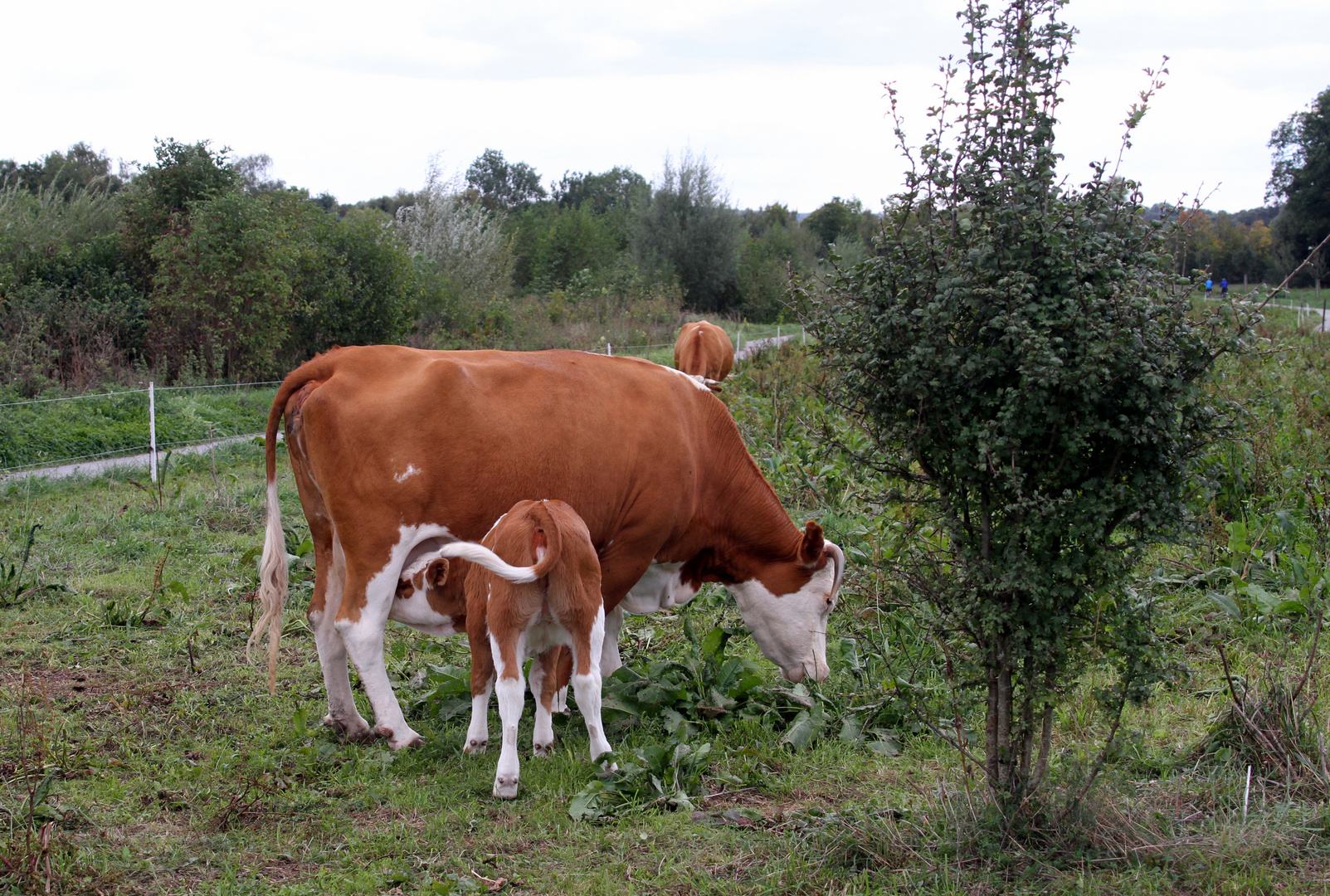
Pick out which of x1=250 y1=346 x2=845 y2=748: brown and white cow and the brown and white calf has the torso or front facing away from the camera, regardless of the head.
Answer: the brown and white calf

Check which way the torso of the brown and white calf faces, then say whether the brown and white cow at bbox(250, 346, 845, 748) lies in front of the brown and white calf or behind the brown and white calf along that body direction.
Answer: in front

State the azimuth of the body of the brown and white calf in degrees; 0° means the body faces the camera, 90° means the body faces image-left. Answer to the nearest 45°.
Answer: approximately 180°

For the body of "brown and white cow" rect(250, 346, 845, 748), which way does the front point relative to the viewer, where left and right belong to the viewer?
facing to the right of the viewer

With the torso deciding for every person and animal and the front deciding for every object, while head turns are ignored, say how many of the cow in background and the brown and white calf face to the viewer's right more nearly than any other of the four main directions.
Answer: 0

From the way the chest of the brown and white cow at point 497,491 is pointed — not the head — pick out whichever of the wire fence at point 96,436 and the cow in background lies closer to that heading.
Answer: the cow in background

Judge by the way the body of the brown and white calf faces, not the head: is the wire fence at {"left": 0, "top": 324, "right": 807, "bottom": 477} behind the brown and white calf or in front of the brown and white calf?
in front

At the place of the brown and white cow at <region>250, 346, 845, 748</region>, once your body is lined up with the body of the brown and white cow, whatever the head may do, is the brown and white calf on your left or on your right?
on your right

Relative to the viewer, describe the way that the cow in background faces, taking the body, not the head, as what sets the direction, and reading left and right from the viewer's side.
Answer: facing away from the viewer

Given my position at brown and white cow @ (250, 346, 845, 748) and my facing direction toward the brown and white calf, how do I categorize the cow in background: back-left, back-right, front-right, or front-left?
back-left

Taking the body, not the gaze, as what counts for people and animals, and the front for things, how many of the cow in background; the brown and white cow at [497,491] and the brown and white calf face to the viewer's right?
1

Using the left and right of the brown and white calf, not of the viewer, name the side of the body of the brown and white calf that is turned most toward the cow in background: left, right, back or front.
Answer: front

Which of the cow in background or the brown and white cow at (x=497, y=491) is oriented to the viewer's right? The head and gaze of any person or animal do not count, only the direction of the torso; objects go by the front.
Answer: the brown and white cow

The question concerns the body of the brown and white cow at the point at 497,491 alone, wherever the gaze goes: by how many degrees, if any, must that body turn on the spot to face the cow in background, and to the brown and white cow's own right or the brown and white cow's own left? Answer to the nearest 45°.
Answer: approximately 90° to the brown and white cow's own left
